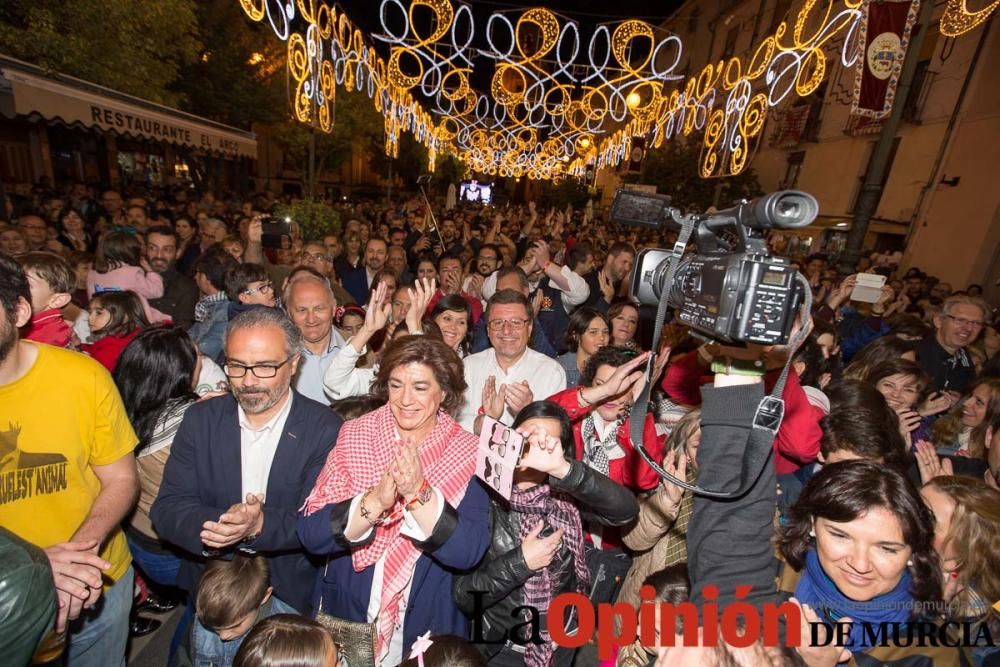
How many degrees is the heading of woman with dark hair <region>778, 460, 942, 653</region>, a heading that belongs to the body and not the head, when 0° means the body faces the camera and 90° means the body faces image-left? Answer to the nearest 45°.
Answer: approximately 0°

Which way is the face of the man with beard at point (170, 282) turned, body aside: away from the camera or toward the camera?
toward the camera

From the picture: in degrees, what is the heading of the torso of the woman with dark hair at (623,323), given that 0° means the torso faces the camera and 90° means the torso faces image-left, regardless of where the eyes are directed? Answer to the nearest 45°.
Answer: approximately 0°

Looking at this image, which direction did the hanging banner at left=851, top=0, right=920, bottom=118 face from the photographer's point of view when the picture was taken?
facing the viewer and to the left of the viewer

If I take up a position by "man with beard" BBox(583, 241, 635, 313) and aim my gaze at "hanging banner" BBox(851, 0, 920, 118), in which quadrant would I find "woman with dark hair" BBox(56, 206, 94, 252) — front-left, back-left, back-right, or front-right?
back-left

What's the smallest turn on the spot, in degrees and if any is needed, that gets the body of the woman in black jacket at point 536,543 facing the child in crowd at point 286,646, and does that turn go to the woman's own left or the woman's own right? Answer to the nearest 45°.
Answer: approximately 45° to the woman's own right

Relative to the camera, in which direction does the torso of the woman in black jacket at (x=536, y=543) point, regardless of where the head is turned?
toward the camera

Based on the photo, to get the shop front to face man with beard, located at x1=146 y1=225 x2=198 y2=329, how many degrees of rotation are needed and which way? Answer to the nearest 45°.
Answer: approximately 45° to its right

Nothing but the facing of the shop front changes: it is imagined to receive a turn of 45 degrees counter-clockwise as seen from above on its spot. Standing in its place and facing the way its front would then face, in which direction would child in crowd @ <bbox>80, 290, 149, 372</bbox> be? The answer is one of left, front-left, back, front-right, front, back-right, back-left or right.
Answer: right

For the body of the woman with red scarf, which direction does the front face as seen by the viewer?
toward the camera

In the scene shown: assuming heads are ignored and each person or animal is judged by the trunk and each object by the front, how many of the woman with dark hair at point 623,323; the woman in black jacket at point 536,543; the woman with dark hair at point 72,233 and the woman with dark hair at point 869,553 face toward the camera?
4

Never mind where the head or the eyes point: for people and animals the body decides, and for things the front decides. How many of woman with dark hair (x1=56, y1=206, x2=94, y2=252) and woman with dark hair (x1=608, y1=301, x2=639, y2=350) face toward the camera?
2

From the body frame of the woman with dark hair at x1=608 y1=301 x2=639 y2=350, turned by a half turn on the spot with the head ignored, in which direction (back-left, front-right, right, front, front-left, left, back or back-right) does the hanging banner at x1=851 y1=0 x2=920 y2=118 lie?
front-right

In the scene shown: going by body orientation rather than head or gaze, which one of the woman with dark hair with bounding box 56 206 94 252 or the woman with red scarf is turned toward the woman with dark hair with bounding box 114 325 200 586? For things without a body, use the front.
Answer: the woman with dark hair with bounding box 56 206 94 252

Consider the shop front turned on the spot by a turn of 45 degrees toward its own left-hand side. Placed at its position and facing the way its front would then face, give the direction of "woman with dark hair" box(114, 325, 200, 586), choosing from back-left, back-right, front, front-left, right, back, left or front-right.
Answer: right

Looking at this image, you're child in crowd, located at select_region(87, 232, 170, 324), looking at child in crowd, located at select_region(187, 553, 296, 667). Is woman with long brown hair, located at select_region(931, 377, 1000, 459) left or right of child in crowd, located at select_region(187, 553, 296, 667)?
left

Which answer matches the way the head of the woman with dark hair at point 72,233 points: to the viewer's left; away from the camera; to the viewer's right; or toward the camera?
toward the camera

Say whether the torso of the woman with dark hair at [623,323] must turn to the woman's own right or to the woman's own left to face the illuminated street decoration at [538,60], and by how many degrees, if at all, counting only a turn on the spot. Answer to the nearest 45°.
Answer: approximately 135° to the woman's own right

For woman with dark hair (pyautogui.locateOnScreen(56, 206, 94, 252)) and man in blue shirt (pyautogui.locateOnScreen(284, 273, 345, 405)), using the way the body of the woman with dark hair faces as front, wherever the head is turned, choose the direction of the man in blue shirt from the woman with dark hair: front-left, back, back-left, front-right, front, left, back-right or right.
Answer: front

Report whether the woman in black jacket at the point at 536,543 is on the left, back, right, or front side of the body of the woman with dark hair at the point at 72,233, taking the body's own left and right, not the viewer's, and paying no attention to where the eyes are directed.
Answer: front

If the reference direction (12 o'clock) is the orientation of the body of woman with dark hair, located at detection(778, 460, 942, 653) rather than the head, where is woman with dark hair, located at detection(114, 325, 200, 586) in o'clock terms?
woman with dark hair, located at detection(114, 325, 200, 586) is roughly at 2 o'clock from woman with dark hair, located at detection(778, 460, 942, 653).
